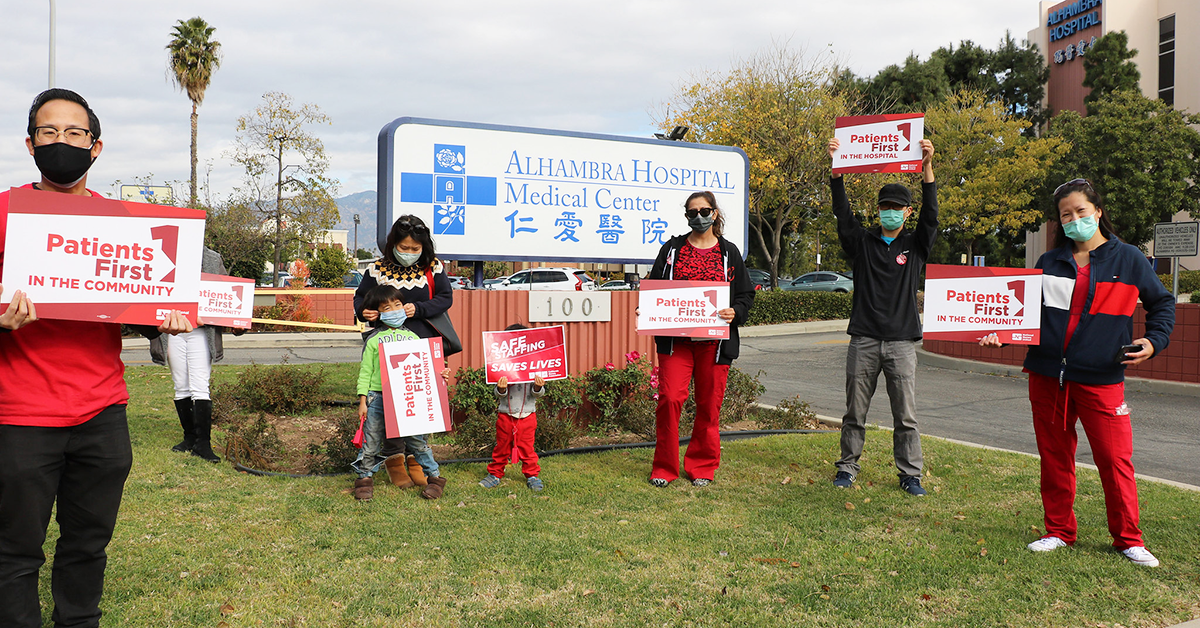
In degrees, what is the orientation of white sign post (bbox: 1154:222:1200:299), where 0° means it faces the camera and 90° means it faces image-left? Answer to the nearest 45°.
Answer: approximately 0°

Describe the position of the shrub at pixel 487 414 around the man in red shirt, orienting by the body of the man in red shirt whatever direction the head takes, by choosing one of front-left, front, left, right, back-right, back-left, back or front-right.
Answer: back-left

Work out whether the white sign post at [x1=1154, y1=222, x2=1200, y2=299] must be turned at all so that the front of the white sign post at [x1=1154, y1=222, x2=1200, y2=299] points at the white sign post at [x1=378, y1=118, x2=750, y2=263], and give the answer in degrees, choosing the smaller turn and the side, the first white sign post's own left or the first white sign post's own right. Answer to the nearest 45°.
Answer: approximately 45° to the first white sign post's own right

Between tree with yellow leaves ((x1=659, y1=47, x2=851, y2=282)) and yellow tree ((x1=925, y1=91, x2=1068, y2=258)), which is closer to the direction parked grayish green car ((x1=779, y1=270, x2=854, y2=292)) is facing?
the tree with yellow leaves

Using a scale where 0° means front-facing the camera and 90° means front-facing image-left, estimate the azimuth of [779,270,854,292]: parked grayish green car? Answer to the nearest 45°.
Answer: approximately 90°

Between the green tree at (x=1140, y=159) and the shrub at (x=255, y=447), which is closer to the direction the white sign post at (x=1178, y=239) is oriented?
the shrub

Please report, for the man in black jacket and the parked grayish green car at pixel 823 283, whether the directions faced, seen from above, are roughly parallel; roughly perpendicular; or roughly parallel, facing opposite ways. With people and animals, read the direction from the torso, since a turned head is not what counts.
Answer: roughly perpendicular
